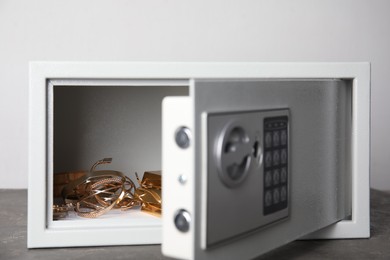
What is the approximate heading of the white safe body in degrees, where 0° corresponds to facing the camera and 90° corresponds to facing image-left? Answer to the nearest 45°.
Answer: approximately 0°
